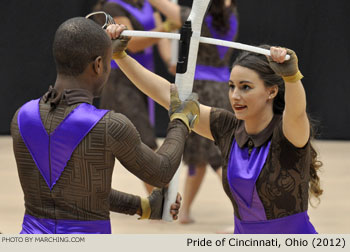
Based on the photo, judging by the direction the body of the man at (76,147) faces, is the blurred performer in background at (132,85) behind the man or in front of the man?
in front

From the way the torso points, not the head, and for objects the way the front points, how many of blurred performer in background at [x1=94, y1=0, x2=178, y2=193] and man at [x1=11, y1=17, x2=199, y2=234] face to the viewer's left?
0

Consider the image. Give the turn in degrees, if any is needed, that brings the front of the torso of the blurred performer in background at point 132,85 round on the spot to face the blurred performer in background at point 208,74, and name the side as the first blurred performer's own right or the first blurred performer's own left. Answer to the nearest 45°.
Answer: approximately 45° to the first blurred performer's own left

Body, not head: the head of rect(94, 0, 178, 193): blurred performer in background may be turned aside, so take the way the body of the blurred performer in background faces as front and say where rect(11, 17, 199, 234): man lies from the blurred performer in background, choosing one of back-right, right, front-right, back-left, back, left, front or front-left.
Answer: front-right

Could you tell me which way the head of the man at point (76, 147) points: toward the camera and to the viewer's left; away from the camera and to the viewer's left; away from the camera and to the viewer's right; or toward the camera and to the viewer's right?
away from the camera and to the viewer's right

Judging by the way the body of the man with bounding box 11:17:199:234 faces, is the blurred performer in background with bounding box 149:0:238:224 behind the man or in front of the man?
in front

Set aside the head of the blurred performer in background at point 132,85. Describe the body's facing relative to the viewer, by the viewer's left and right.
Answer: facing the viewer and to the right of the viewer

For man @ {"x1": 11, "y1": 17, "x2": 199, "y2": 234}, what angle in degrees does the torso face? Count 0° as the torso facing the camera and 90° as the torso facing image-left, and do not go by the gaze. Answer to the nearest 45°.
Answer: approximately 225°
